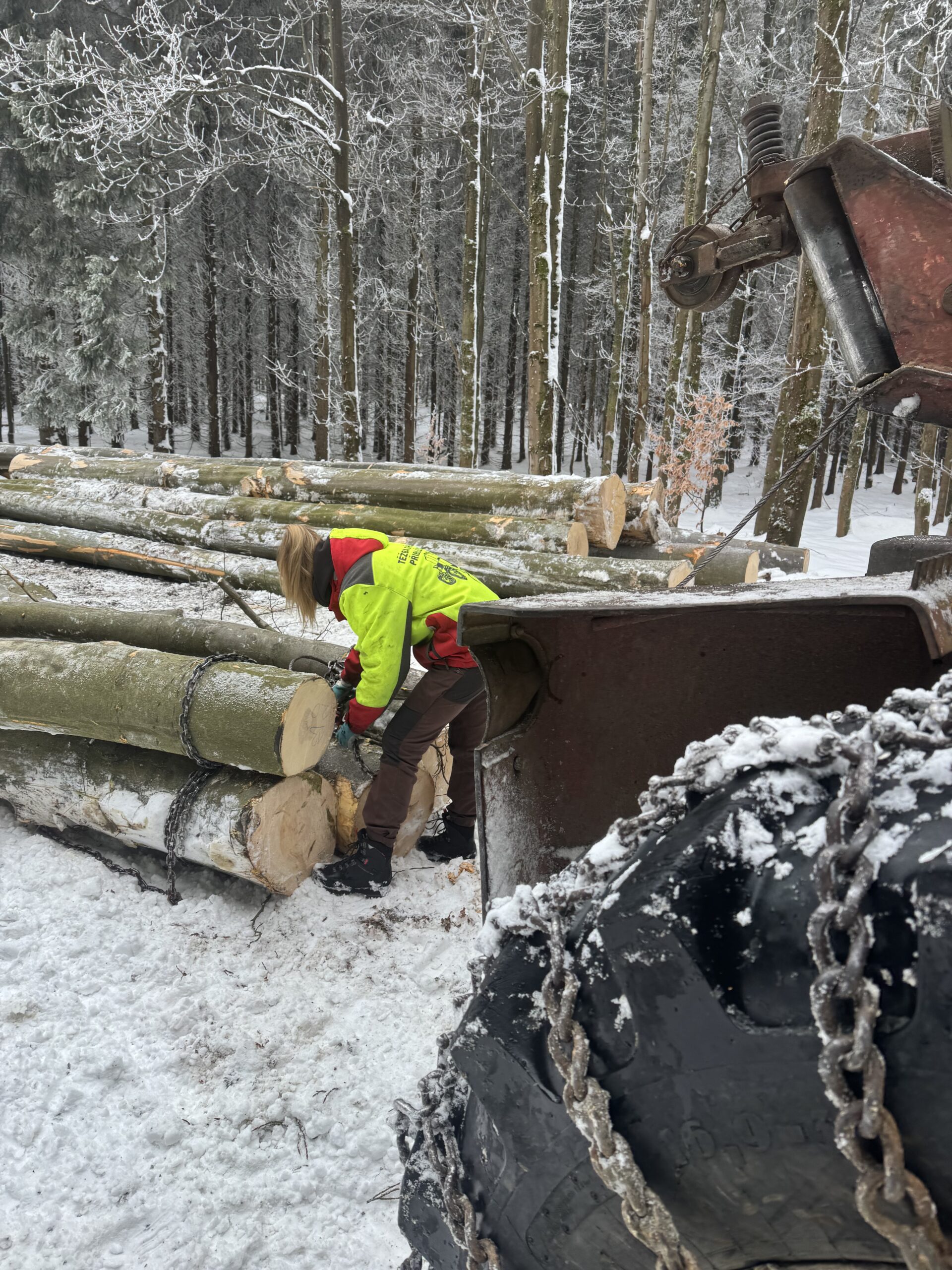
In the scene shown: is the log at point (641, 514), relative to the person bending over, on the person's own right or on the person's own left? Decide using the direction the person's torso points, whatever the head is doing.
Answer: on the person's own right

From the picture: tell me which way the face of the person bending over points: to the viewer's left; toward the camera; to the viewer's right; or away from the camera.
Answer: to the viewer's left

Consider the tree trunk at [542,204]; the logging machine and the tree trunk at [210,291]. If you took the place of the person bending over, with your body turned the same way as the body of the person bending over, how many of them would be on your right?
2

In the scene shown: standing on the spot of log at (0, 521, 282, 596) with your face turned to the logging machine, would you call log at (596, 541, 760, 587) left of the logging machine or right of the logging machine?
left

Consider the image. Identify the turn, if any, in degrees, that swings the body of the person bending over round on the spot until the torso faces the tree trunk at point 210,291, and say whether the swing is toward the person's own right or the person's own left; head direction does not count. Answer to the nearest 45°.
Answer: approximately 90° to the person's own right

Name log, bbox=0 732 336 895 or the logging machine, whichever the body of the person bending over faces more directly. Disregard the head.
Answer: the log

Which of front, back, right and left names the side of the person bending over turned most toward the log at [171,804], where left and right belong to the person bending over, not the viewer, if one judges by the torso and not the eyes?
front

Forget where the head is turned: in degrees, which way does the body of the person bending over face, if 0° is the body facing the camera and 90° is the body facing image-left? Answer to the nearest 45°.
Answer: approximately 90°

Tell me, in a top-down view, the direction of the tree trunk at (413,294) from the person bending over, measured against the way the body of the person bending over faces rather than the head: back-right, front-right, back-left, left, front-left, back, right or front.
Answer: right

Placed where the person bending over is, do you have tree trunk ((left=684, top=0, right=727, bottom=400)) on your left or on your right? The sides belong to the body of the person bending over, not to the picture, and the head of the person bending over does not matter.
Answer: on your right

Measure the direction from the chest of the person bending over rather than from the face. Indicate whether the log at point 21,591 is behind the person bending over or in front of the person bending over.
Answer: in front

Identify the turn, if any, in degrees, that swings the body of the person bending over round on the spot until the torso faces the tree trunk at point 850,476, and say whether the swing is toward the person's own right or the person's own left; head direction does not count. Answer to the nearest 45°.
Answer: approximately 135° to the person's own right
